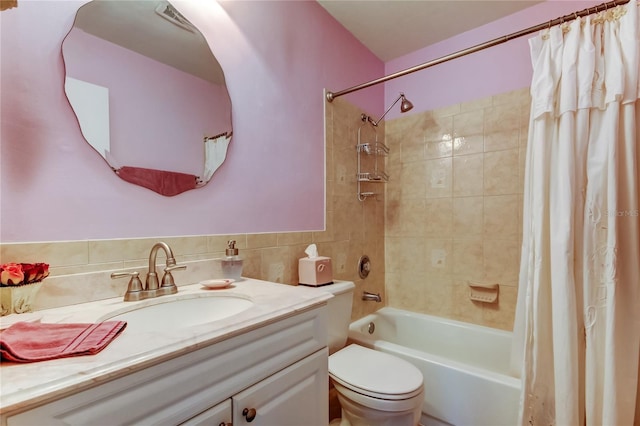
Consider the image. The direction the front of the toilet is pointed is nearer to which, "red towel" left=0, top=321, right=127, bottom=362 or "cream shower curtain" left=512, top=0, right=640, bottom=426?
the cream shower curtain

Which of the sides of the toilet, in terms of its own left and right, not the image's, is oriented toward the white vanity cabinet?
right

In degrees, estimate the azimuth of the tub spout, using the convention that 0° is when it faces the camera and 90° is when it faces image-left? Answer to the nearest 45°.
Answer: approximately 315°

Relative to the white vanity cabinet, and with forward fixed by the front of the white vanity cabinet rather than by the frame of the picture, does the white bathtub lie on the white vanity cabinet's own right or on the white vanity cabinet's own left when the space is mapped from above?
on the white vanity cabinet's own left

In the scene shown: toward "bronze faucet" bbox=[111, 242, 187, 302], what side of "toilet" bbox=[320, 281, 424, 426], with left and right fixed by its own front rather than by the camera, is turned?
right

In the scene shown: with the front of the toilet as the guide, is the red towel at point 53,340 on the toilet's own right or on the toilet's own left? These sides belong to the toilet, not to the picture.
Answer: on the toilet's own right

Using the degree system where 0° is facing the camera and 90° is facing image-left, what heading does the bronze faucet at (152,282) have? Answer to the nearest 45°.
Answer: approximately 315°
